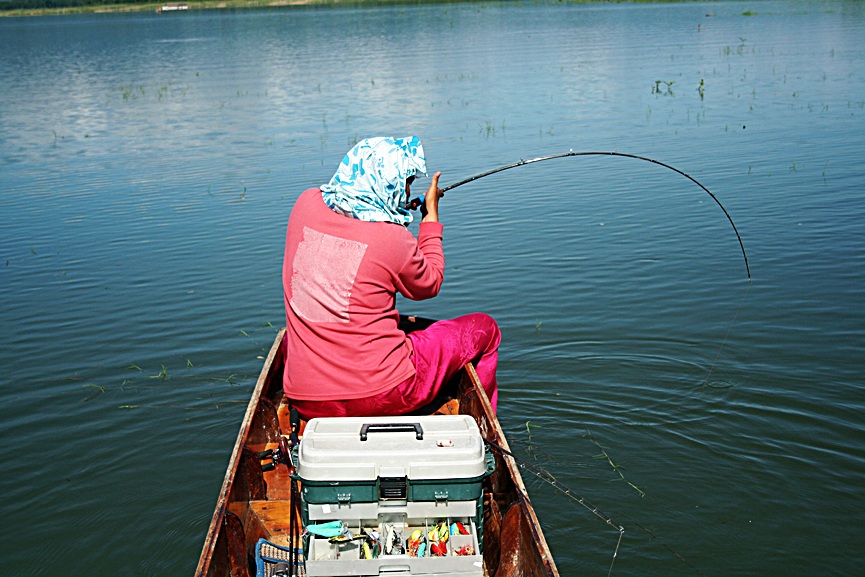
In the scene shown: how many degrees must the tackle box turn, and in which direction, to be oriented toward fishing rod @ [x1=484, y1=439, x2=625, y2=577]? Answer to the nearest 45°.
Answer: approximately 135° to its left

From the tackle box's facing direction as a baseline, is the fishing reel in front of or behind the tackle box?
behind

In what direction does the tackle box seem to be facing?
toward the camera

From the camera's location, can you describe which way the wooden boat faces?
facing away from the viewer

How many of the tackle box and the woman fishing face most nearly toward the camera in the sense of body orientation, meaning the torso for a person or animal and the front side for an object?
1

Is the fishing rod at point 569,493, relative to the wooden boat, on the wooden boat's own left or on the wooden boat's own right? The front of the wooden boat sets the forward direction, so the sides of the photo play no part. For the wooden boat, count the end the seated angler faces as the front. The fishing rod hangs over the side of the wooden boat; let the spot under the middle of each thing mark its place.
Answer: on the wooden boat's own right

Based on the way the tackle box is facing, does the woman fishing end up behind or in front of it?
behind

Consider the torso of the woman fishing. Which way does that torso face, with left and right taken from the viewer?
facing away from the viewer and to the right of the viewer

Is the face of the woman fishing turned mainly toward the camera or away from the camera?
away from the camera
